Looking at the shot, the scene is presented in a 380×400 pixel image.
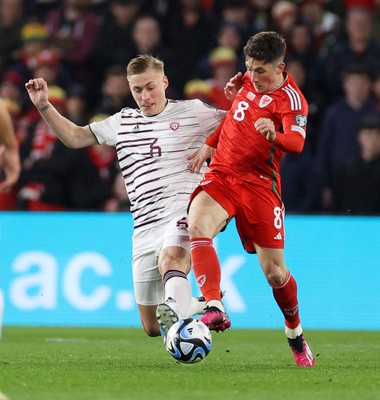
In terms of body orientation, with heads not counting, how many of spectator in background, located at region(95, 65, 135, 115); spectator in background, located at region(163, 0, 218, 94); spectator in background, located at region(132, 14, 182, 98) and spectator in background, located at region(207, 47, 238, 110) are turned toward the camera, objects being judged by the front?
4

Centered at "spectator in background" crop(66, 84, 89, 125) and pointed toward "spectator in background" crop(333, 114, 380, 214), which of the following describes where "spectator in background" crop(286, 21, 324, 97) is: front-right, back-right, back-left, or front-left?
front-left

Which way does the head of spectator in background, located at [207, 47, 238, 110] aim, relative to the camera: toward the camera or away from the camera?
toward the camera

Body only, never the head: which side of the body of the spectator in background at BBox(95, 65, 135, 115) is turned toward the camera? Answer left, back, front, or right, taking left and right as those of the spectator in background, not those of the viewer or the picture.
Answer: front

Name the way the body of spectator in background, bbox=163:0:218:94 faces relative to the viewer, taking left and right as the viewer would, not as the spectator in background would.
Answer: facing the viewer

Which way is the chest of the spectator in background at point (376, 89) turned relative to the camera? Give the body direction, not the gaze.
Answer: toward the camera

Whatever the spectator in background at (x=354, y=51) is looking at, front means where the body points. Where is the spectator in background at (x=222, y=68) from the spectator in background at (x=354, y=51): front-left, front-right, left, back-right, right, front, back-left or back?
right

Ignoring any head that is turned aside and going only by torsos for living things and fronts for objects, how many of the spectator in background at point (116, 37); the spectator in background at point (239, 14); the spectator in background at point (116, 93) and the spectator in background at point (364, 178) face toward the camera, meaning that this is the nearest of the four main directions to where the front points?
4

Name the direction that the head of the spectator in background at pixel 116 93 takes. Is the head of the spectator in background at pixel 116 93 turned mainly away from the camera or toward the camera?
toward the camera

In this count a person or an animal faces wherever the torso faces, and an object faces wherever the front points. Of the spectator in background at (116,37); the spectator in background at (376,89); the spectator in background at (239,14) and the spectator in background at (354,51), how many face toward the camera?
4

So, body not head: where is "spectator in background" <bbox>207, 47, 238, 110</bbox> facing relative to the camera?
toward the camera
